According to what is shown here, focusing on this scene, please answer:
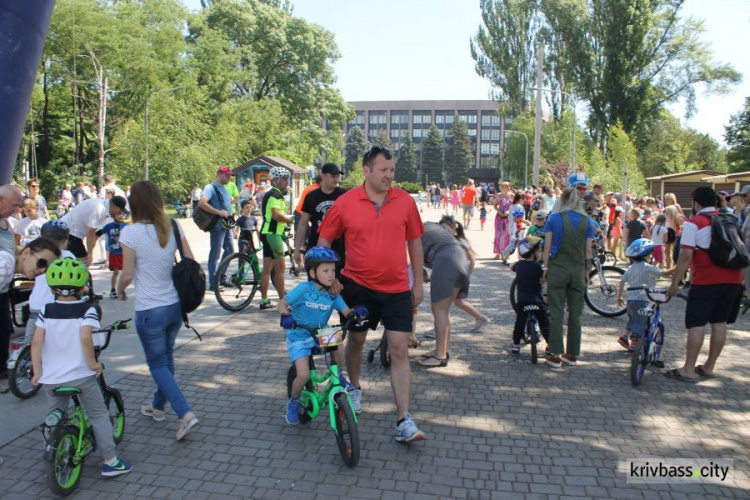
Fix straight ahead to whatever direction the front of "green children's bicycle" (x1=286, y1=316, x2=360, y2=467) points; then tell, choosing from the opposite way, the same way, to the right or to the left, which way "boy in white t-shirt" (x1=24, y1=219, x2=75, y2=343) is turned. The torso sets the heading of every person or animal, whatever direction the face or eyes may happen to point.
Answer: the opposite way

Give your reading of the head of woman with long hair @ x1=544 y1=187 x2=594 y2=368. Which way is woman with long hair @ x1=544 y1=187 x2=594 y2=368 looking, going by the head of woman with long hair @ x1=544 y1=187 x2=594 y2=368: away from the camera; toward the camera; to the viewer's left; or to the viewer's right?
away from the camera

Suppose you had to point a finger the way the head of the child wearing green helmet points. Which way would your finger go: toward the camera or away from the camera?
away from the camera

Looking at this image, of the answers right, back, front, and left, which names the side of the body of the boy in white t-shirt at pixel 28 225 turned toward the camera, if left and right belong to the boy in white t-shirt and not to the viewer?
front

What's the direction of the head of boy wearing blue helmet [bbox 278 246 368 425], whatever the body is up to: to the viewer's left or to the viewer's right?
to the viewer's right

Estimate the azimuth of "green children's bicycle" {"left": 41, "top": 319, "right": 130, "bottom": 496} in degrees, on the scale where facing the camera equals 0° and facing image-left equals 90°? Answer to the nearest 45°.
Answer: approximately 225°

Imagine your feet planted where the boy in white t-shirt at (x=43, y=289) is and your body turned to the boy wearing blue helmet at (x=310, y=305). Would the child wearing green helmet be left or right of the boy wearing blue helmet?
right
